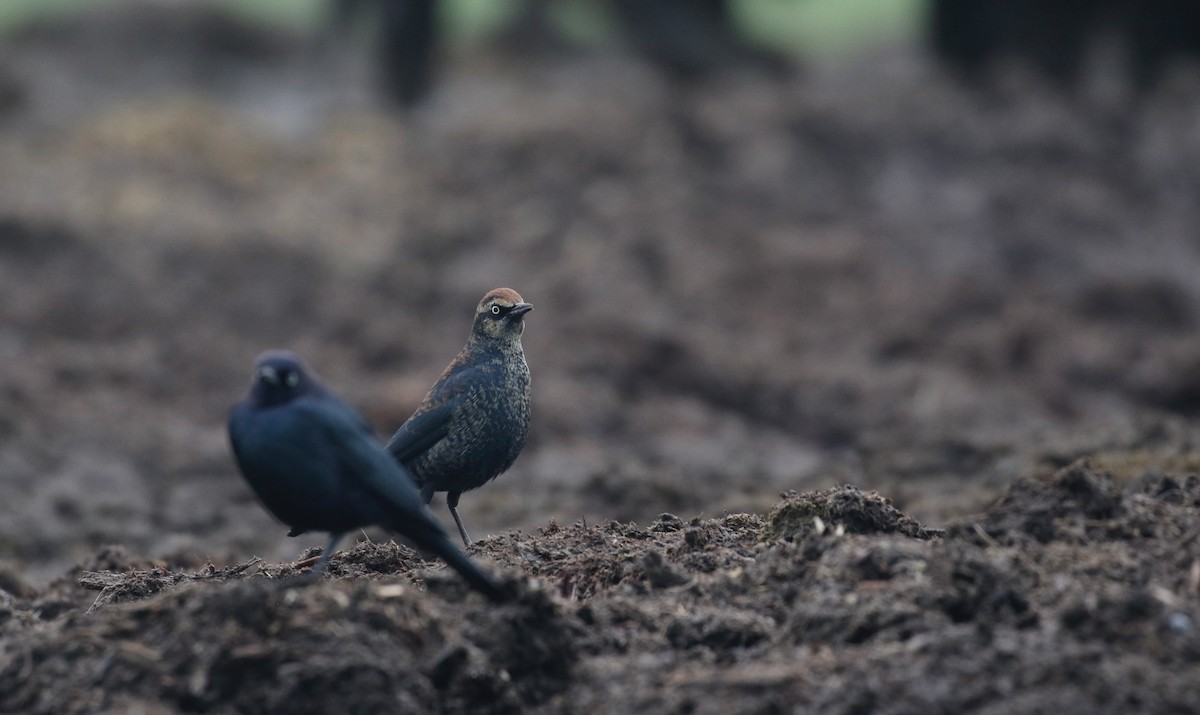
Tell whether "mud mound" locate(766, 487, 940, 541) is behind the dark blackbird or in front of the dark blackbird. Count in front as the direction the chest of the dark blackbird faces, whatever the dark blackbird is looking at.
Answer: behind

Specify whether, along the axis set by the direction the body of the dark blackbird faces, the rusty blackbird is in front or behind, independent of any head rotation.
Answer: behind

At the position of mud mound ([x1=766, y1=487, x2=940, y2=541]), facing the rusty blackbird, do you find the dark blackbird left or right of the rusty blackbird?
left

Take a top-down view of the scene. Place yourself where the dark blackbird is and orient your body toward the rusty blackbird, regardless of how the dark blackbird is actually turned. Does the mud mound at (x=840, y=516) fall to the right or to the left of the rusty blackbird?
right
